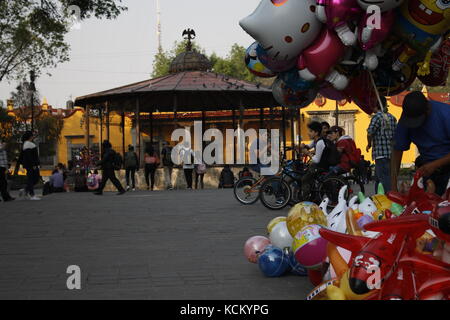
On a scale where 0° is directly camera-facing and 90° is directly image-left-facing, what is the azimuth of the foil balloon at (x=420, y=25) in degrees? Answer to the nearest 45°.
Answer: approximately 0°

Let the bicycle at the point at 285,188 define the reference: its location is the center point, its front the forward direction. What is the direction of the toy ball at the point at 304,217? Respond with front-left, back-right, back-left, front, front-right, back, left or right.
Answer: left

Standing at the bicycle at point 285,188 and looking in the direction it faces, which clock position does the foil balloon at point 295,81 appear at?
The foil balloon is roughly at 9 o'clock from the bicycle.

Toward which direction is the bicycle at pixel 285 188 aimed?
to the viewer's left
